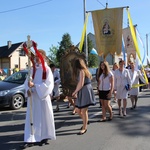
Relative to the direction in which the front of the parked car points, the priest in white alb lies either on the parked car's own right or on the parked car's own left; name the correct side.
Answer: on the parked car's own left

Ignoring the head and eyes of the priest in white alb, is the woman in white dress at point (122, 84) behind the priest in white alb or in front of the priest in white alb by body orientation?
behind

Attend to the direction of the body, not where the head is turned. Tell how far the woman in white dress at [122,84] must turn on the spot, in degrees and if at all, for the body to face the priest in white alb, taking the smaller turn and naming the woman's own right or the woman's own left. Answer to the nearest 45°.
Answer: approximately 45° to the woman's own right

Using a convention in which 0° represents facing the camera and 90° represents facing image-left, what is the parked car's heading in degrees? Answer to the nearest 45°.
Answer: approximately 45°

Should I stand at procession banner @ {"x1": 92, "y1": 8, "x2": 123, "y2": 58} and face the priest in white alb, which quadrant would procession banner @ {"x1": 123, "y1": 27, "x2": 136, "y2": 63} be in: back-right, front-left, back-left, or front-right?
back-left

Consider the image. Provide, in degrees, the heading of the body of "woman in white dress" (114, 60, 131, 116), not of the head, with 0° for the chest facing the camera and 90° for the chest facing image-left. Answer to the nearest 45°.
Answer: approximately 0°
